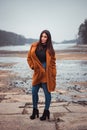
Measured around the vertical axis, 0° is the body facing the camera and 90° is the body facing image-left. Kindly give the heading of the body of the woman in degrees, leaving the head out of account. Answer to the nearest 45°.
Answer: approximately 45°
